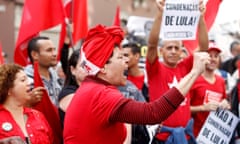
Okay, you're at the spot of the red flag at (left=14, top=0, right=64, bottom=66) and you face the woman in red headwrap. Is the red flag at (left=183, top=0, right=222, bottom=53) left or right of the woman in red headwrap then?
left

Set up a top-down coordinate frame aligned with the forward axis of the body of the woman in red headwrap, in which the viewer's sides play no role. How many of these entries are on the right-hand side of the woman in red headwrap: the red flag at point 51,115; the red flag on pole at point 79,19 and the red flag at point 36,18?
0

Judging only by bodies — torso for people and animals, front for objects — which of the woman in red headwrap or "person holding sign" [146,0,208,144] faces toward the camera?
the person holding sign

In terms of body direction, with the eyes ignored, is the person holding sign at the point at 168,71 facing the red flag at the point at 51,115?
no

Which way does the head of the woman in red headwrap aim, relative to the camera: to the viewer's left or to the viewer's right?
to the viewer's right

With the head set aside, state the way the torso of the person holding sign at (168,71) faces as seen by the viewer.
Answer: toward the camera

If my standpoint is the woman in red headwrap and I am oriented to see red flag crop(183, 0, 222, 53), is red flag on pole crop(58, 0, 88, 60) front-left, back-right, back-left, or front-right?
front-left

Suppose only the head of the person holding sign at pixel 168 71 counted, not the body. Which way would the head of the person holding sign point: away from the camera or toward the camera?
toward the camera

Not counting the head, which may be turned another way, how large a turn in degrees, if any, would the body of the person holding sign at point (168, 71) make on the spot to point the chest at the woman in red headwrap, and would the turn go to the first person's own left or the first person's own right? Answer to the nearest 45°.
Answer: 0° — they already face them

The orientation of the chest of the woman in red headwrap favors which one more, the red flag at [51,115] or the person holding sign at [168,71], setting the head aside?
the person holding sign

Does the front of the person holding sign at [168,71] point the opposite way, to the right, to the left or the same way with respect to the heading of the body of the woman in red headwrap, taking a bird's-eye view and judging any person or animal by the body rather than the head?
to the right

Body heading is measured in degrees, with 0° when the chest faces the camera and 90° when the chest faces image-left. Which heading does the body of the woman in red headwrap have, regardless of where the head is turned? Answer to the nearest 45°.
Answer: approximately 270°

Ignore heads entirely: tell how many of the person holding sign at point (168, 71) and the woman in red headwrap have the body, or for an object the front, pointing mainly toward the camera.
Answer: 1

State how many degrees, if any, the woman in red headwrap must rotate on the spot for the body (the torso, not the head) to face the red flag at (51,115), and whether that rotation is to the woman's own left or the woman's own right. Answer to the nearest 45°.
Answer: approximately 135° to the woman's own left
